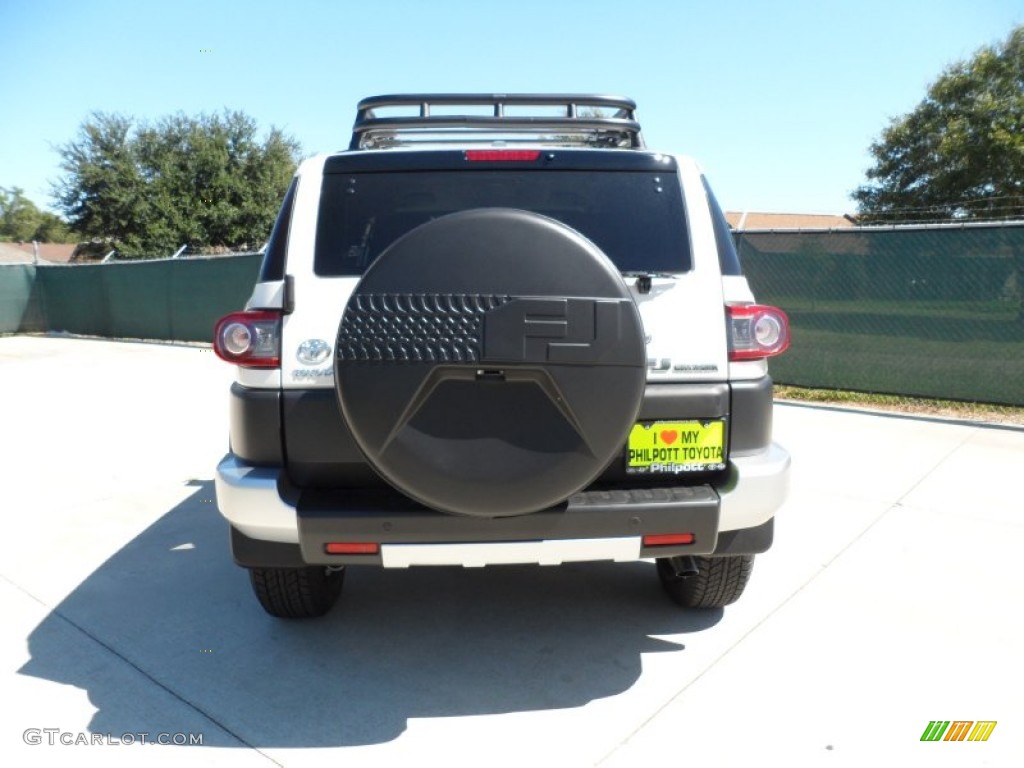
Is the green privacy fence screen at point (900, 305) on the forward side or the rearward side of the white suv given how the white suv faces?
on the forward side

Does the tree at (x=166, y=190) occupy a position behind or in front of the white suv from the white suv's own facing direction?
in front

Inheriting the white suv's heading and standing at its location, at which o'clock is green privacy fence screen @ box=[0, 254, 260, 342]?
The green privacy fence screen is roughly at 11 o'clock from the white suv.

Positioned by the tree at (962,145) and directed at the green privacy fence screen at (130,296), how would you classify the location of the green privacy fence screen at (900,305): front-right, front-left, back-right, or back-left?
front-left

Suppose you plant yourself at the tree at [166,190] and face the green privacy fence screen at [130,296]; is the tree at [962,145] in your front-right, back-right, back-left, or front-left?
front-left

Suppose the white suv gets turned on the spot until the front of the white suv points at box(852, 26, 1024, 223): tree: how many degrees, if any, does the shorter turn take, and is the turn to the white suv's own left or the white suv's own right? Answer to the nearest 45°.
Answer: approximately 45° to the white suv's own right

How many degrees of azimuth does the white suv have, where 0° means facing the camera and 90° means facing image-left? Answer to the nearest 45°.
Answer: approximately 180°
